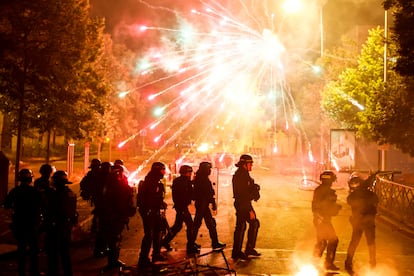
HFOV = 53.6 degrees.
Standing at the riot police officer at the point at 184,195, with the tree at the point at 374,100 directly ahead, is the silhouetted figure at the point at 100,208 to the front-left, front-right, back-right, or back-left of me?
back-left

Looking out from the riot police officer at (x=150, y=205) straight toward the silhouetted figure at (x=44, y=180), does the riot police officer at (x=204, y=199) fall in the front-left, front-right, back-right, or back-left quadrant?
back-right

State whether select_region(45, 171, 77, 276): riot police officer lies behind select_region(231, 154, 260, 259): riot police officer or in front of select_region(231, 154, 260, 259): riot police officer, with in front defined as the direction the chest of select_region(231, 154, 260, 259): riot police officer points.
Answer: behind
